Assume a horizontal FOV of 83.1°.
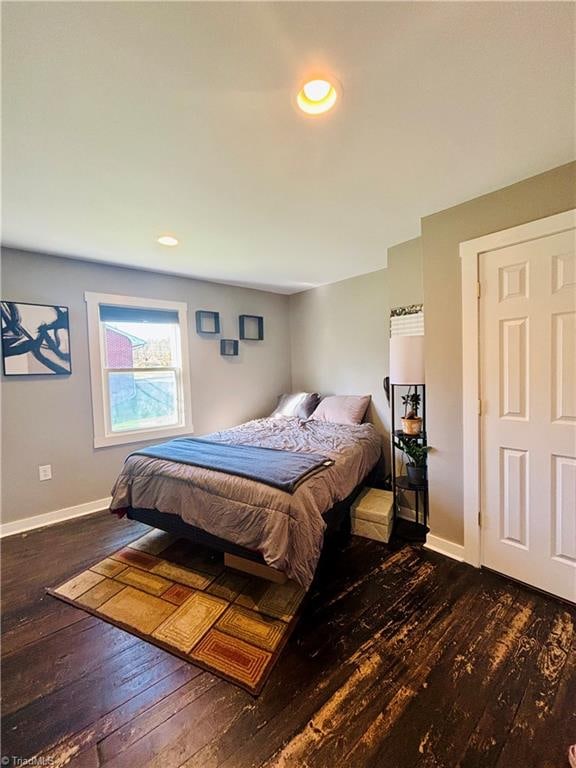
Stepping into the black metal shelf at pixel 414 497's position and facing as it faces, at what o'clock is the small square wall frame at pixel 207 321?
The small square wall frame is roughly at 2 o'clock from the black metal shelf.

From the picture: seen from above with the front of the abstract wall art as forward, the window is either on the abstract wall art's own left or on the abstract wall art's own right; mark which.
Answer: on the abstract wall art's own left

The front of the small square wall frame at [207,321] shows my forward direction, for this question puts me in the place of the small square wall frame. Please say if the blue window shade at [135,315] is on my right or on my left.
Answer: on my right

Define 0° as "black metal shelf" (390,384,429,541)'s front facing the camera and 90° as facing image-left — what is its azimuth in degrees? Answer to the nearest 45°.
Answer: approximately 45°

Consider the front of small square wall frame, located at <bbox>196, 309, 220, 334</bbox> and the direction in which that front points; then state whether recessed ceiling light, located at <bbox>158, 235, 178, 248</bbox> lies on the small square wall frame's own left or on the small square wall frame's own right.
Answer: on the small square wall frame's own right

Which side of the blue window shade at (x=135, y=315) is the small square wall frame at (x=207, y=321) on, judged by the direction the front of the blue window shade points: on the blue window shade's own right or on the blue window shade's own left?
on the blue window shade's own left
